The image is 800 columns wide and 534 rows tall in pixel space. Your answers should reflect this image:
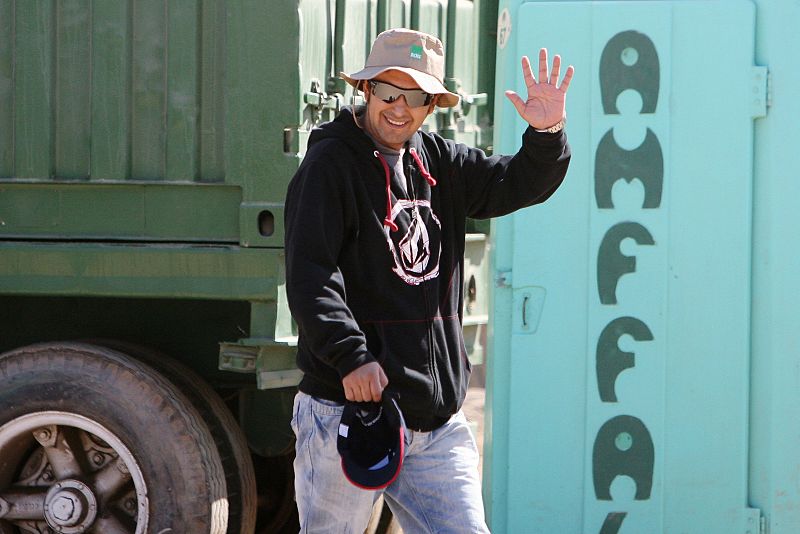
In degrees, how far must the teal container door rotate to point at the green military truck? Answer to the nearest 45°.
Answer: approximately 90° to its right

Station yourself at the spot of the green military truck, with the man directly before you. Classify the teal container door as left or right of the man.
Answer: left

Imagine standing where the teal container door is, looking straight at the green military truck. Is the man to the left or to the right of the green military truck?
left

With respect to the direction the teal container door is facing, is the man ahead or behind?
ahead

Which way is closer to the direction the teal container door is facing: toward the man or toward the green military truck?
the man

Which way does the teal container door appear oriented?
toward the camera
